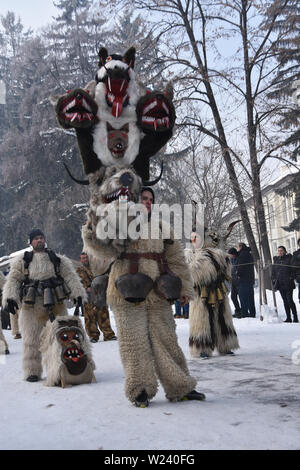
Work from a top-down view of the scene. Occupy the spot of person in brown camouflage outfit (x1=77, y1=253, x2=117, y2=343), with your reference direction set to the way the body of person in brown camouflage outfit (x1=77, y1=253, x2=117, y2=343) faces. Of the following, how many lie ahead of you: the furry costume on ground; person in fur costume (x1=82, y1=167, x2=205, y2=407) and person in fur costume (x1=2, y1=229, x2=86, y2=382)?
3

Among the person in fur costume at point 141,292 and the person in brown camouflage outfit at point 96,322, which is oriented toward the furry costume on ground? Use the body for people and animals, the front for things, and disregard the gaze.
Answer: the person in brown camouflage outfit at point 96,322

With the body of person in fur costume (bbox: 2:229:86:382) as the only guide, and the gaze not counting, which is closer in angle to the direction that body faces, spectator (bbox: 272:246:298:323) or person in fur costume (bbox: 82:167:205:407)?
the person in fur costume

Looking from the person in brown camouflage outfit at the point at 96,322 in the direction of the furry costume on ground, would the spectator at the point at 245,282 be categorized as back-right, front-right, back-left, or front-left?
back-left

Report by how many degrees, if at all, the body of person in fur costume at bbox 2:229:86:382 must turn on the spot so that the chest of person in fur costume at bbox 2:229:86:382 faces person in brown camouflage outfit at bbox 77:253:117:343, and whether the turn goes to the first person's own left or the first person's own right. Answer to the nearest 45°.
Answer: approximately 180°

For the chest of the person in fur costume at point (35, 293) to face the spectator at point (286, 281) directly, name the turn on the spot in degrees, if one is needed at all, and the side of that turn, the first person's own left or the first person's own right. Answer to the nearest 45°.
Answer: approximately 135° to the first person's own left

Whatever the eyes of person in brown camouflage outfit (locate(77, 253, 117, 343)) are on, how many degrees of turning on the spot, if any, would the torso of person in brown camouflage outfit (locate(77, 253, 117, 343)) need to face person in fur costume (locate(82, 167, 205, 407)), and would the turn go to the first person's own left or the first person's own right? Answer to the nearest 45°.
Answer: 0° — they already face them

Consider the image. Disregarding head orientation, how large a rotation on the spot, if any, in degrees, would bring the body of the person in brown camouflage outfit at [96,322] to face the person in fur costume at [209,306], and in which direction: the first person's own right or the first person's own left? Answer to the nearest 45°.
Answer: approximately 45° to the first person's own left

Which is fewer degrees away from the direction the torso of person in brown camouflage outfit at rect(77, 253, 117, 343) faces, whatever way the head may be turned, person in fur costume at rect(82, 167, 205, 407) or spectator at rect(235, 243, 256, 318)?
the person in fur costume

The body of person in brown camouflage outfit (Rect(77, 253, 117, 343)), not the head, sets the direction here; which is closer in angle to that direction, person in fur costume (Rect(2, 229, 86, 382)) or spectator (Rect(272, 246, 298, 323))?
the person in fur costume

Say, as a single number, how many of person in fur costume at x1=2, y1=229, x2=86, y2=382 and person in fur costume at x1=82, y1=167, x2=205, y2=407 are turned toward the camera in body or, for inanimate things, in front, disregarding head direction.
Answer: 2

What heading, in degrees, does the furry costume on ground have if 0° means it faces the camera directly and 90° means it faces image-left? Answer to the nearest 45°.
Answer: approximately 315°

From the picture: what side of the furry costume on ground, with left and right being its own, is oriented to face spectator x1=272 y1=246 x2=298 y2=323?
left

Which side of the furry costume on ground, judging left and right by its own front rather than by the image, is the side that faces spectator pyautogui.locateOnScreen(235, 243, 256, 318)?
left
